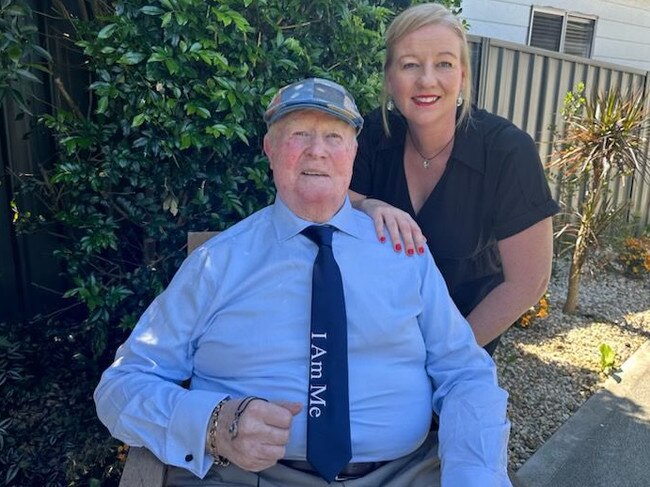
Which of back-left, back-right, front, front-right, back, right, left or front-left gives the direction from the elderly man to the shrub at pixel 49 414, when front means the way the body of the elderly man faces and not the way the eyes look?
back-right

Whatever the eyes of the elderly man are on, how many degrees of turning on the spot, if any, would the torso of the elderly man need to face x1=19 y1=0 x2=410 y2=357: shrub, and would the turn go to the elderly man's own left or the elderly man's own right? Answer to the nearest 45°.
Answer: approximately 135° to the elderly man's own right

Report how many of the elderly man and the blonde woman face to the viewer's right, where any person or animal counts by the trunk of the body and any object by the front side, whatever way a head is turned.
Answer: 0

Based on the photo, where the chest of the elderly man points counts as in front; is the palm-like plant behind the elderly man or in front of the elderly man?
behind

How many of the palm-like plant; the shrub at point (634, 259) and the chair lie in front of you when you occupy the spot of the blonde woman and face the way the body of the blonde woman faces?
1

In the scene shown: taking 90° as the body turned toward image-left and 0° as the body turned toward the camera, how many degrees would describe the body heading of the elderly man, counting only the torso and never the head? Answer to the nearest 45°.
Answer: approximately 0°

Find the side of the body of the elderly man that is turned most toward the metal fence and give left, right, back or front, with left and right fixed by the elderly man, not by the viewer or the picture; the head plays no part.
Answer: back

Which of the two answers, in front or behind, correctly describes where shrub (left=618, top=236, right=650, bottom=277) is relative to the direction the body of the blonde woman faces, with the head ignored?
behind
